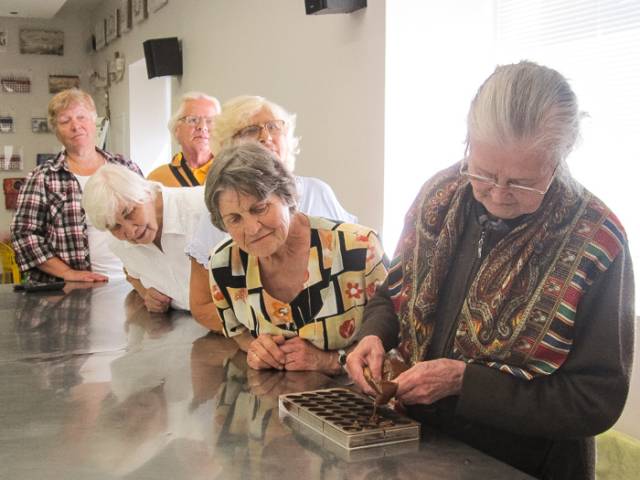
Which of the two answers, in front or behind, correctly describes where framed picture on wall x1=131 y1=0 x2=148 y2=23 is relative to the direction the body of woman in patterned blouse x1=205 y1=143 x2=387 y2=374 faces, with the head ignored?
behind

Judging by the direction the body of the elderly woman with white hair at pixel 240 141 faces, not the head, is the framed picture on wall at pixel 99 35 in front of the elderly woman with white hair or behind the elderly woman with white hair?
behind

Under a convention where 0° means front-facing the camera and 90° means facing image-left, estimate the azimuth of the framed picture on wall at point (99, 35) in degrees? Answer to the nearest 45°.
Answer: approximately 45°

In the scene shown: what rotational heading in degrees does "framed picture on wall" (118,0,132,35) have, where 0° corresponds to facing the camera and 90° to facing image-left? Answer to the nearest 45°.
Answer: approximately 45°

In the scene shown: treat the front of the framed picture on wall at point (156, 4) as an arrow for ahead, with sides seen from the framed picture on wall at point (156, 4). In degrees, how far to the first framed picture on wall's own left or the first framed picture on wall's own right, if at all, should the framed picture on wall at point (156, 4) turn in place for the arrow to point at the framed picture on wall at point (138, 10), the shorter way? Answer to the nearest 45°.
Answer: approximately 135° to the first framed picture on wall's own right
